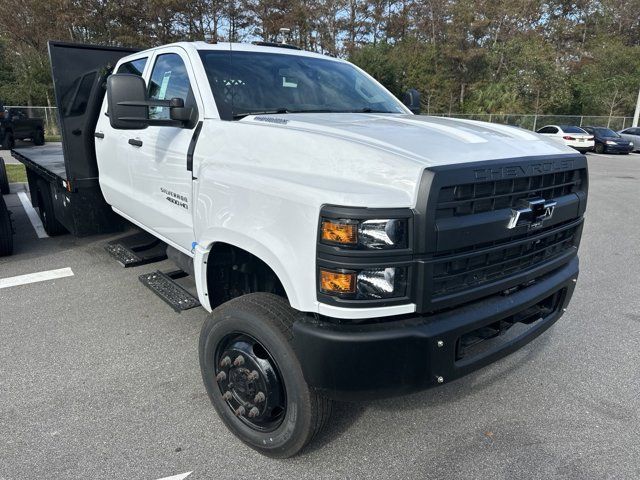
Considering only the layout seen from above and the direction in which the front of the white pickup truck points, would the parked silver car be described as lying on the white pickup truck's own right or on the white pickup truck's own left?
on the white pickup truck's own left

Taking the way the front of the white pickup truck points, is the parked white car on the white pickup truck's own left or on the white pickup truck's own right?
on the white pickup truck's own left

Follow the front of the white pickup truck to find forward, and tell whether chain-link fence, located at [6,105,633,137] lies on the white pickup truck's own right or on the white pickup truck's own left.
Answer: on the white pickup truck's own left

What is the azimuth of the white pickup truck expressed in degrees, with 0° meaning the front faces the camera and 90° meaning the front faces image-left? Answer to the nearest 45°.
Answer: approximately 315°
